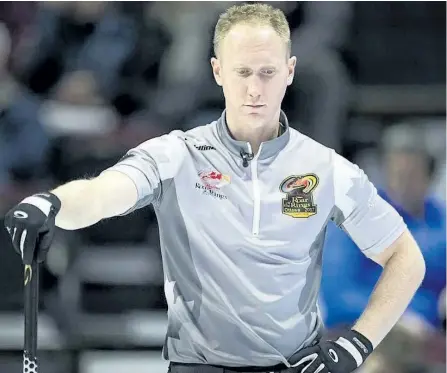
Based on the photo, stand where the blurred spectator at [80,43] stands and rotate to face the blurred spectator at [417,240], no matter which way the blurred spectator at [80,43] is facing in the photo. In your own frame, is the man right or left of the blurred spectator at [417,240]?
right

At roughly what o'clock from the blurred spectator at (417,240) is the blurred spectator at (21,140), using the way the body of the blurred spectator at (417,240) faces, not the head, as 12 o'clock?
the blurred spectator at (21,140) is roughly at 3 o'clock from the blurred spectator at (417,240).

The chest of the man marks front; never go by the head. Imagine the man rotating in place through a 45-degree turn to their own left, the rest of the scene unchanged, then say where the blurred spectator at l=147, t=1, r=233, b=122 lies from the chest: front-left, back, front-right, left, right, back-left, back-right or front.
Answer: back-left

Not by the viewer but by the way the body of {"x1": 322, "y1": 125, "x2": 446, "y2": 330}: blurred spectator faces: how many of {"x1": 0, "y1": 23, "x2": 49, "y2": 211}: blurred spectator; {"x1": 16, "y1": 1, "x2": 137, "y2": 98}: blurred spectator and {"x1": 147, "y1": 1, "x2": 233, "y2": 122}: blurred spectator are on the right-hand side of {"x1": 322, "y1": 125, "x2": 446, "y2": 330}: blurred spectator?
3

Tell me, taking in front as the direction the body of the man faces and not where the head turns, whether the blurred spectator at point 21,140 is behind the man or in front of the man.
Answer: behind

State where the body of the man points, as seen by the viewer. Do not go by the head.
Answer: toward the camera

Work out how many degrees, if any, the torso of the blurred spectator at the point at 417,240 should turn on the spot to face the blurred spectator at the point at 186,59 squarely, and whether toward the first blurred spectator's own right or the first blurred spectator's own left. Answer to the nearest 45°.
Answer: approximately 90° to the first blurred spectator's own right

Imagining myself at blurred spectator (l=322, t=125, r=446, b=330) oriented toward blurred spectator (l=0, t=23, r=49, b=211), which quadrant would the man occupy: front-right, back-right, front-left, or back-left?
front-left

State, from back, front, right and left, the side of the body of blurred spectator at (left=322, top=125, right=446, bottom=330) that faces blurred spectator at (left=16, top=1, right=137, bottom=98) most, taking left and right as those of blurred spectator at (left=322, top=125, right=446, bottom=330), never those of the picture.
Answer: right

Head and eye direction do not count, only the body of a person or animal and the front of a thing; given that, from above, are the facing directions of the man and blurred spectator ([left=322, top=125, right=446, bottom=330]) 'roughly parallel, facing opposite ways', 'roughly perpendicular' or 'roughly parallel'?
roughly parallel

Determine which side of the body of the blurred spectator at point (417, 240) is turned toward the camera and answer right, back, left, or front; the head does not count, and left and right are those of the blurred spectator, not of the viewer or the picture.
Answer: front

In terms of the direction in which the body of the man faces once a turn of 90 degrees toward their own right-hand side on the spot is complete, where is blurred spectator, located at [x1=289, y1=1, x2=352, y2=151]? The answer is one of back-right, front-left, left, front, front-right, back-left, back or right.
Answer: right

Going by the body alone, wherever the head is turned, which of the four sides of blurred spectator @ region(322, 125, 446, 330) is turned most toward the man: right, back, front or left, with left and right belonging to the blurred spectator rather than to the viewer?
front

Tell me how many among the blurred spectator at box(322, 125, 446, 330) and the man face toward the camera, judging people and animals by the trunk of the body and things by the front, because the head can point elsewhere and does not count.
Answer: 2
